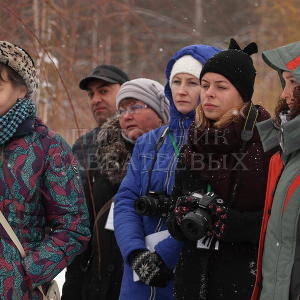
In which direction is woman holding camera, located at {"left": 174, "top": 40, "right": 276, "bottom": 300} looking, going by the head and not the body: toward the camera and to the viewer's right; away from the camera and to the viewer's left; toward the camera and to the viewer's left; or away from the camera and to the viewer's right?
toward the camera and to the viewer's left

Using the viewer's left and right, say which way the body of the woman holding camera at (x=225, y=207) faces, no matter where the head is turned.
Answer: facing the viewer and to the left of the viewer

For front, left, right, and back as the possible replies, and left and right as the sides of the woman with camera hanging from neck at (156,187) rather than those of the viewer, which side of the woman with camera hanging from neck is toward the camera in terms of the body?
front
